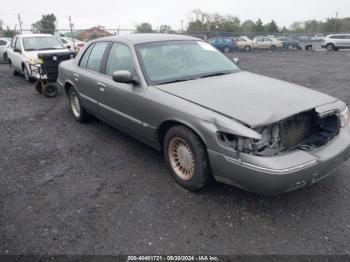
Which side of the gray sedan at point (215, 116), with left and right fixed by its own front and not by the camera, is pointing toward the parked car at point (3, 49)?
back

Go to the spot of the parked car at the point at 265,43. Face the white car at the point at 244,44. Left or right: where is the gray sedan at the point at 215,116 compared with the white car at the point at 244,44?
left

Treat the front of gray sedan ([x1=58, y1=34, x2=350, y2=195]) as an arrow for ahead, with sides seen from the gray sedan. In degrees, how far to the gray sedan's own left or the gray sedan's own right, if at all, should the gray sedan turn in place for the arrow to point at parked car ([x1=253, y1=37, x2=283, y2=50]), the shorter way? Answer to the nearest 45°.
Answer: approximately 135° to the gray sedan's own left

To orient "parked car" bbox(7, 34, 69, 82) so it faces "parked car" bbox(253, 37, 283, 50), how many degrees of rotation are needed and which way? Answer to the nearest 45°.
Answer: approximately 90° to its left

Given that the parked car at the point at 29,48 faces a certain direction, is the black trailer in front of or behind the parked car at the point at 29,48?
in front

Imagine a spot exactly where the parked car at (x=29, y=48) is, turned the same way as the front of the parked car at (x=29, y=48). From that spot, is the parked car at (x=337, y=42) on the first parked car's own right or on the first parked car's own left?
on the first parked car's own left

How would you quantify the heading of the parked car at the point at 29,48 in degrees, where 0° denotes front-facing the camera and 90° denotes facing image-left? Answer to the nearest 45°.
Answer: approximately 315°

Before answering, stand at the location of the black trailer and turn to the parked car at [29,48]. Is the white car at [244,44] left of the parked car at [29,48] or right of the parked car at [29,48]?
right

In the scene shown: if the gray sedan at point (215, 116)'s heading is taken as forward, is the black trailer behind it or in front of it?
behind

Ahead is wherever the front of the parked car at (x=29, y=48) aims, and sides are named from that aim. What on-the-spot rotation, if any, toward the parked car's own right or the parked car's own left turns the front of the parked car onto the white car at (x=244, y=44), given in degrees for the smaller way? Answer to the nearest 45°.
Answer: approximately 90° to the parked car's own left

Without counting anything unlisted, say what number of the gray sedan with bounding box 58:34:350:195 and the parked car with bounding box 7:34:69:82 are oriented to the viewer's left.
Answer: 0

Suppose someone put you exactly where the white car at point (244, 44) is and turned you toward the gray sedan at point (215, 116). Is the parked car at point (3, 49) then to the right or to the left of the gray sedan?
right
